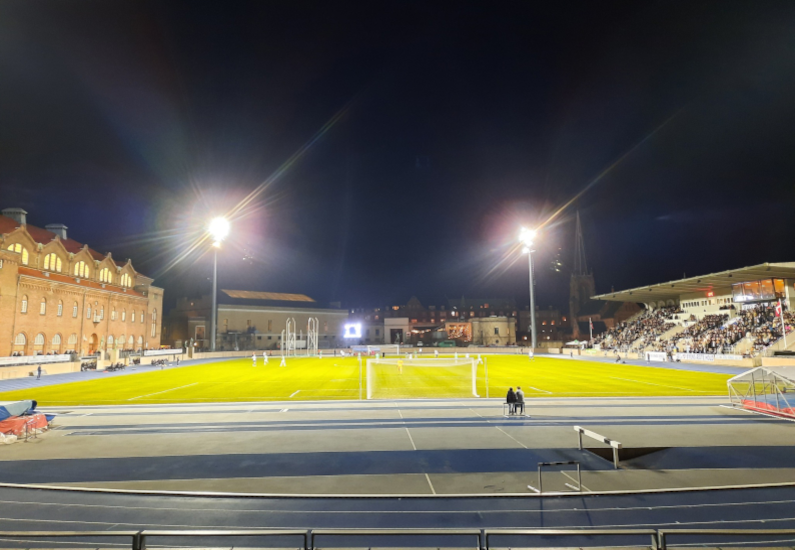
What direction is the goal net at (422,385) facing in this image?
away from the camera

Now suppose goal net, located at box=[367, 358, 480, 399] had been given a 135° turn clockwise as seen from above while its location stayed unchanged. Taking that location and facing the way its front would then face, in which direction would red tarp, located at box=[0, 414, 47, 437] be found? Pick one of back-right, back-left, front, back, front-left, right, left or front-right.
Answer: right
